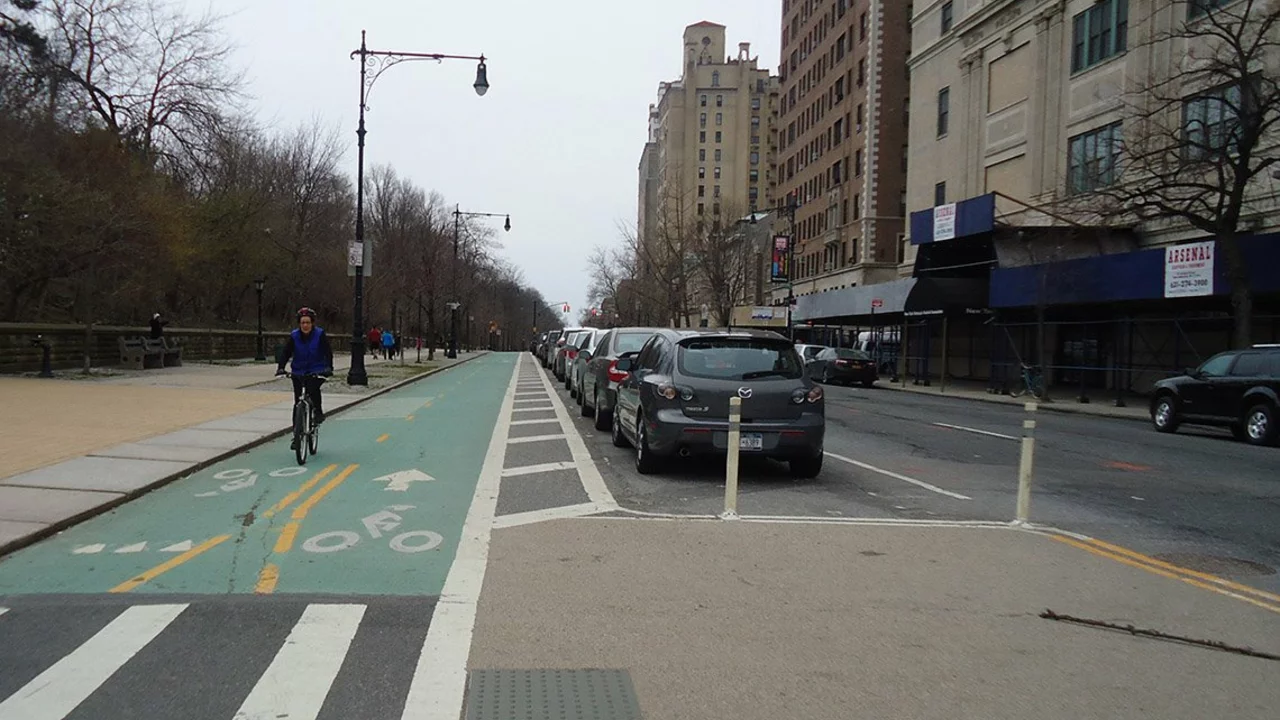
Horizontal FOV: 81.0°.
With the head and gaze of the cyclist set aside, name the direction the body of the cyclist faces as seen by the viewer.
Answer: toward the camera

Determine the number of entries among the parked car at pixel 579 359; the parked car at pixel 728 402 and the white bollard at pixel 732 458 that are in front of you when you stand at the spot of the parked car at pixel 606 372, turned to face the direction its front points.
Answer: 1

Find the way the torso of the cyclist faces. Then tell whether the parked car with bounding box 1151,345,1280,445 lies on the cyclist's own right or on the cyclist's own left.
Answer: on the cyclist's own left

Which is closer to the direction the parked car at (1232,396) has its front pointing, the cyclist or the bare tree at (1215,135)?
the bare tree

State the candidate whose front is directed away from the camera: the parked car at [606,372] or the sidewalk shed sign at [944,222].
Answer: the parked car

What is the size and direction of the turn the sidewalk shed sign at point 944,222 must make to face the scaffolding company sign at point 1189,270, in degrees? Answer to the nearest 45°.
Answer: approximately 90° to its left

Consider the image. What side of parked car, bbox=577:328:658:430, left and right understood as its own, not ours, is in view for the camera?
back

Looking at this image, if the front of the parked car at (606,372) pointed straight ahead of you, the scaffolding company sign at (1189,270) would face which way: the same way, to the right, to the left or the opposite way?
to the left

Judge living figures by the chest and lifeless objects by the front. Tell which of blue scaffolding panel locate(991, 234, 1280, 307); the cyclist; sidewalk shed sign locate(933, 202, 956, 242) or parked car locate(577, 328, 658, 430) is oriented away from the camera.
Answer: the parked car

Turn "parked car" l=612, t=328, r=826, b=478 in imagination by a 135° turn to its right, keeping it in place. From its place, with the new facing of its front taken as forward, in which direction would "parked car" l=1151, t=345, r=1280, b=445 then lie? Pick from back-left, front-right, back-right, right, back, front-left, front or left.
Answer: left

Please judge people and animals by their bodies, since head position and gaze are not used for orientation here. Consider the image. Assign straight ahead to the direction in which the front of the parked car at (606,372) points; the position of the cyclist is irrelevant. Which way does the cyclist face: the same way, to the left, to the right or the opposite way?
the opposite way

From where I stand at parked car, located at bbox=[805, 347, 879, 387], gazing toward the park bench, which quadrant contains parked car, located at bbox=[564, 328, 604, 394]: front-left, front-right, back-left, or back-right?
front-left

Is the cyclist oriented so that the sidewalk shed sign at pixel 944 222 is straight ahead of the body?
no

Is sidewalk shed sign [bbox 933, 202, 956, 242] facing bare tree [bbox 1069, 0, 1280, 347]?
no

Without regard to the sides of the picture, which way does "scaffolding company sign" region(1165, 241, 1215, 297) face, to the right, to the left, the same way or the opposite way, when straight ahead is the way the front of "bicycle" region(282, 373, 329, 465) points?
to the right

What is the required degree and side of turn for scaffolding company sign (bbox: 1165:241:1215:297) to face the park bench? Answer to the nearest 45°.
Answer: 0° — it already faces it

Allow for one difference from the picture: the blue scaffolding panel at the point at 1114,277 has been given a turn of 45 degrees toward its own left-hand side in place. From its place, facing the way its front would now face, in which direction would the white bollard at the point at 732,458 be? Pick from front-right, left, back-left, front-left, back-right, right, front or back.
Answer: front

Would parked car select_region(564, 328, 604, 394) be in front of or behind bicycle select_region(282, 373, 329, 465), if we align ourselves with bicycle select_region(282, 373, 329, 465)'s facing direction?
behind

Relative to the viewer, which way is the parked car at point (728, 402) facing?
away from the camera

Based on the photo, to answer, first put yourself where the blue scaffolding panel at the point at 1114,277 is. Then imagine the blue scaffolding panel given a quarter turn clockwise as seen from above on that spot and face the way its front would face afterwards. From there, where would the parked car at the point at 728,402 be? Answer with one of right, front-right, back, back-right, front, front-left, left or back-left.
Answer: back-left

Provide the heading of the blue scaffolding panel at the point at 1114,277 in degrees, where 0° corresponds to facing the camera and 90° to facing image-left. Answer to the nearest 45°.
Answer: approximately 45°

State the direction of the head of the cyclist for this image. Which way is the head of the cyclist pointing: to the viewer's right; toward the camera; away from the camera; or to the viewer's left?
toward the camera
